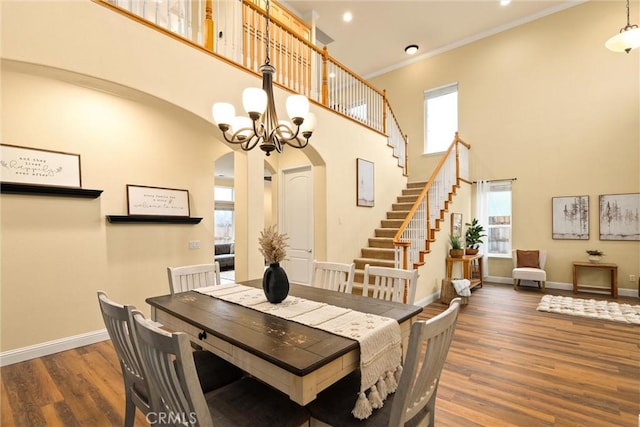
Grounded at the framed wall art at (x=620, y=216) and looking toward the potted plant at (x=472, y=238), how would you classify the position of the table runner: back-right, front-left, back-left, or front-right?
front-left

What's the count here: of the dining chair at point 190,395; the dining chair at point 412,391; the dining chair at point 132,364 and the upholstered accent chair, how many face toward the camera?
1

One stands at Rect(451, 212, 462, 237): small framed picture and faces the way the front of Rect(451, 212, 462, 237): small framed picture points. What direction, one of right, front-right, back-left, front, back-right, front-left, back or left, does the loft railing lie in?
right

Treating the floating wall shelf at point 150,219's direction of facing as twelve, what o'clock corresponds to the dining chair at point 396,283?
The dining chair is roughly at 11 o'clock from the floating wall shelf.

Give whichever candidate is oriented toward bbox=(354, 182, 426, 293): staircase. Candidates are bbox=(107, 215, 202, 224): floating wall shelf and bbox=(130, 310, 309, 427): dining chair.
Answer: the dining chair

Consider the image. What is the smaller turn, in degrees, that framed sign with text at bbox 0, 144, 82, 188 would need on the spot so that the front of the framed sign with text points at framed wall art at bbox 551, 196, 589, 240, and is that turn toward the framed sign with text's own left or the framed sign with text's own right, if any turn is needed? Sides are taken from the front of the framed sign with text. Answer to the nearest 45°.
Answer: approximately 45° to the framed sign with text's own left

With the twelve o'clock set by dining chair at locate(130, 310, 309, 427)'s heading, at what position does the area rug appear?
The area rug is roughly at 1 o'clock from the dining chair.

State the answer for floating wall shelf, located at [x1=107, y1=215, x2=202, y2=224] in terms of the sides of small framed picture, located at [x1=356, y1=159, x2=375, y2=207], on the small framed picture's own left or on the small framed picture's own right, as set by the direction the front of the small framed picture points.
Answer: on the small framed picture's own right

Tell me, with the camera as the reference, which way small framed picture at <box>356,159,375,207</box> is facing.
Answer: facing the viewer and to the right of the viewer

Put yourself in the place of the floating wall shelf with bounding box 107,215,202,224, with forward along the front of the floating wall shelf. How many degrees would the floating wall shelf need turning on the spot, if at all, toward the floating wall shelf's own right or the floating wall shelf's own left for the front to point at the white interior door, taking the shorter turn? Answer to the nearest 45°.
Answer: approximately 90° to the floating wall shelf's own left

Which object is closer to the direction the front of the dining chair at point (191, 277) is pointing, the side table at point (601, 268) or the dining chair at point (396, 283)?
the dining chair

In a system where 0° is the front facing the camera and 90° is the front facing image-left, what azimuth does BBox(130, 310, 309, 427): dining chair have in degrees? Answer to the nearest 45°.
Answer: approximately 225°

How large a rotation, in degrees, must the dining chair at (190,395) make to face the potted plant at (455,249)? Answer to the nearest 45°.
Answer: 0° — it already faces it

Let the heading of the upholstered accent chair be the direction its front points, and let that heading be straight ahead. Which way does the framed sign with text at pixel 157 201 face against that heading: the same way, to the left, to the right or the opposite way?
to the left

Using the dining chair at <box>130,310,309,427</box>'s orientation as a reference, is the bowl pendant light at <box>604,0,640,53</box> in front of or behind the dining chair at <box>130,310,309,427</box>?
in front

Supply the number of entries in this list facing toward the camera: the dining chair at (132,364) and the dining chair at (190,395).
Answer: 0

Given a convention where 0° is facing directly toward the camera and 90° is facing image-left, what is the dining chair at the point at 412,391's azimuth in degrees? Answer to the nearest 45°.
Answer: approximately 135°
